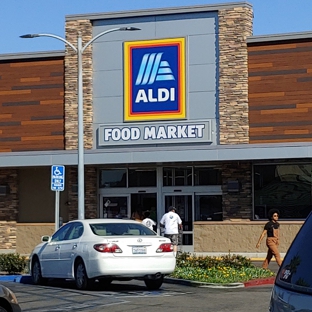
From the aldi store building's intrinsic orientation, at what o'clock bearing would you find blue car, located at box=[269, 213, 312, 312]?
The blue car is roughly at 12 o'clock from the aldi store building.

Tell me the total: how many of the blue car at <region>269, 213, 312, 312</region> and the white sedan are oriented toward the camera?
0

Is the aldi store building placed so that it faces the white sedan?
yes

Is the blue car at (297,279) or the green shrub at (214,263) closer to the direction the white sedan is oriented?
the green shrub

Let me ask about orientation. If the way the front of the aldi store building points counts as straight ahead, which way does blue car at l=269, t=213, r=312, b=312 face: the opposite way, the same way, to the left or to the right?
the opposite way

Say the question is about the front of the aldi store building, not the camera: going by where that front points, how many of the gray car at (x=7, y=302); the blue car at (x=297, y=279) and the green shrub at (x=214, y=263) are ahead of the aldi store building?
3

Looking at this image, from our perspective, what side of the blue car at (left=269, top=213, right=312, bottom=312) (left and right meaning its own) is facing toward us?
back

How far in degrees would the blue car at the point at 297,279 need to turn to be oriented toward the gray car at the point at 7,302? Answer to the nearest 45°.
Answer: approximately 45° to its left

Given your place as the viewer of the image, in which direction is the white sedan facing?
facing away from the viewer and to the left of the viewer

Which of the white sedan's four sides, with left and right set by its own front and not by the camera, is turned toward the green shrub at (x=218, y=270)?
right

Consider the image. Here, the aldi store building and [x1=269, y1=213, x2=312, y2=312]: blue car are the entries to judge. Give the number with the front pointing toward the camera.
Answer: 1

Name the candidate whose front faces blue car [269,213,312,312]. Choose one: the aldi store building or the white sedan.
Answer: the aldi store building

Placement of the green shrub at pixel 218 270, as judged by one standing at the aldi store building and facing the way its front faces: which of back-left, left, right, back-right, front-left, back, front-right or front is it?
front

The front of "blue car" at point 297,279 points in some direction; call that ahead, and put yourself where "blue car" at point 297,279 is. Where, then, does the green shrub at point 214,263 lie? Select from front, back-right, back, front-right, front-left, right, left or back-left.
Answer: front

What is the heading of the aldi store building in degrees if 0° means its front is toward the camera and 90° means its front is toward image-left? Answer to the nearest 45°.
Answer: approximately 0°

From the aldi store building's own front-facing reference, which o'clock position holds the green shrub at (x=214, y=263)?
The green shrub is roughly at 12 o'clock from the aldi store building.
